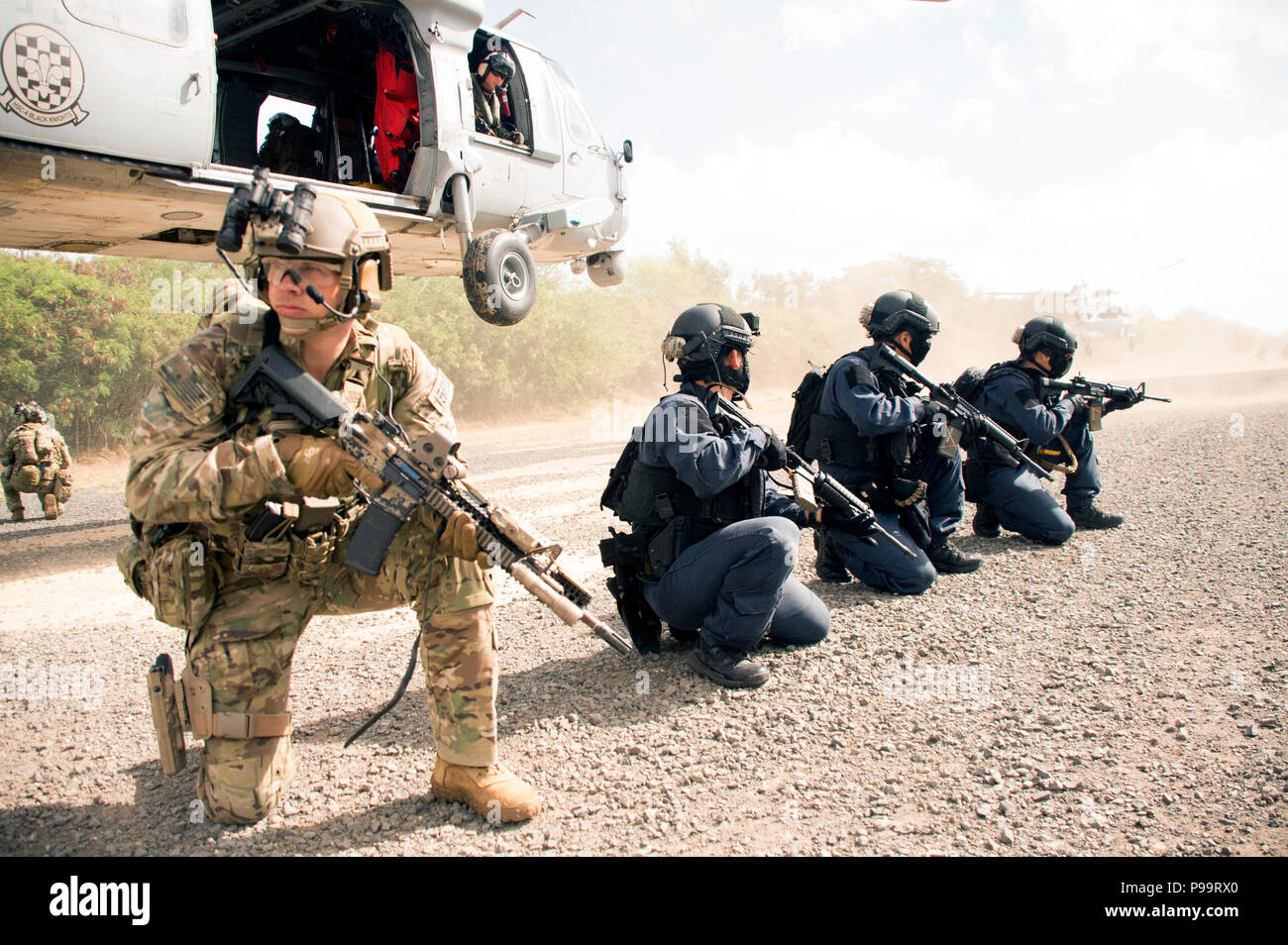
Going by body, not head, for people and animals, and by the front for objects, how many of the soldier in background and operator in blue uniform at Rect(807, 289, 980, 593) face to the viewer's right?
1

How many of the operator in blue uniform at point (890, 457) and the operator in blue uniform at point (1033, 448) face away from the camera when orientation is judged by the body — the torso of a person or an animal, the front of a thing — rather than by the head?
0

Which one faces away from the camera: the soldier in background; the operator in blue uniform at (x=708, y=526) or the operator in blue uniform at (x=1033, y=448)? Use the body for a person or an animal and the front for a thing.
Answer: the soldier in background

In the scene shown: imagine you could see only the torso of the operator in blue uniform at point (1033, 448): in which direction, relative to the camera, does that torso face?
to the viewer's right

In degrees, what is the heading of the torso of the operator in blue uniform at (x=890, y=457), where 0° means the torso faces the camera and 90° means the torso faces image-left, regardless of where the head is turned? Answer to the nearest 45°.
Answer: approximately 270°

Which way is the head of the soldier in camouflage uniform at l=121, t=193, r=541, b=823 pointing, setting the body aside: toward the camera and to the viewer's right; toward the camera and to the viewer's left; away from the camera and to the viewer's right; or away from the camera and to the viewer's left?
toward the camera and to the viewer's left

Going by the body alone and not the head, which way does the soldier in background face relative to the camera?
away from the camera

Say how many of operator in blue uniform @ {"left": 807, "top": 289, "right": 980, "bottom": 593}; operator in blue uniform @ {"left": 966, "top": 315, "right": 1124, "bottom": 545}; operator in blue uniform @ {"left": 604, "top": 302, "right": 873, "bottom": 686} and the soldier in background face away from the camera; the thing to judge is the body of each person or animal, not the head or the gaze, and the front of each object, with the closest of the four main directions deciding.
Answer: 1

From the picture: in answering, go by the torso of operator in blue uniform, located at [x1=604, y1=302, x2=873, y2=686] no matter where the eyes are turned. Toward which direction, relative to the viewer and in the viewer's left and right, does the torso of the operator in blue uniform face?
facing to the right of the viewer

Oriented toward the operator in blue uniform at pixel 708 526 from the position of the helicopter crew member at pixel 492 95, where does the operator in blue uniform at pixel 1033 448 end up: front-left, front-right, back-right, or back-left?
front-left

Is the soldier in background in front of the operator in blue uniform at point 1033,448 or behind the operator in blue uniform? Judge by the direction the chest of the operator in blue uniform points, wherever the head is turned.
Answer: behind

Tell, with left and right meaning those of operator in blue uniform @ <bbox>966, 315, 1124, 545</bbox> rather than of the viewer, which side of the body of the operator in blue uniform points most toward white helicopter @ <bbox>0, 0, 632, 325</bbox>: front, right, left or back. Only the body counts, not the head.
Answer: back
